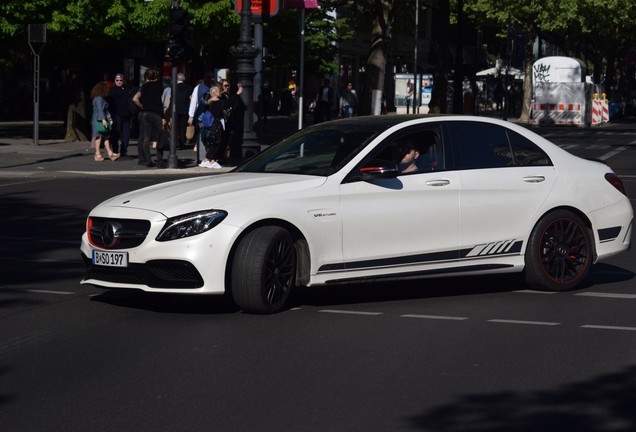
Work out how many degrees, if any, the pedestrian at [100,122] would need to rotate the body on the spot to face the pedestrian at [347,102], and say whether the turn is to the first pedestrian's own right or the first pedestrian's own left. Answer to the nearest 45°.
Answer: approximately 45° to the first pedestrian's own left

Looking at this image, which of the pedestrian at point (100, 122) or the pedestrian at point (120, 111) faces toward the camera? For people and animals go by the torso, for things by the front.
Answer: the pedestrian at point (120, 111)

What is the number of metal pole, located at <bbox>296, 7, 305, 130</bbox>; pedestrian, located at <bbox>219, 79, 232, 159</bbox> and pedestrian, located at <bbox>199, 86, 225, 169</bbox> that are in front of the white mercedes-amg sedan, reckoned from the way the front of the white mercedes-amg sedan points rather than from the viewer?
0

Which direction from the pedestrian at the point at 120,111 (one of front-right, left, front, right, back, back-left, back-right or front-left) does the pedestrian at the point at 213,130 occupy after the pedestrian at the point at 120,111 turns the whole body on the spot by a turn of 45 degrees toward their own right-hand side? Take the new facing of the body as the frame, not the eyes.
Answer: left

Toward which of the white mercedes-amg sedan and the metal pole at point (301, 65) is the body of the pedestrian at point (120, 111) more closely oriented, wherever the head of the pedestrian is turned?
the white mercedes-amg sedan

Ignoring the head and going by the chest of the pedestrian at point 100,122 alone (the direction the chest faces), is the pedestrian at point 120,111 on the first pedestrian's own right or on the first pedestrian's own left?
on the first pedestrian's own left

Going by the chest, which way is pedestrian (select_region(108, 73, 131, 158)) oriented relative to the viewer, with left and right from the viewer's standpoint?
facing the viewer
